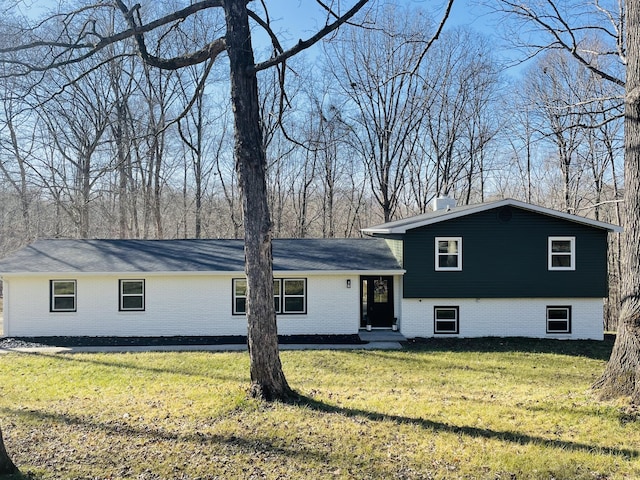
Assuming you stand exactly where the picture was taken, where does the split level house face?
facing the viewer
